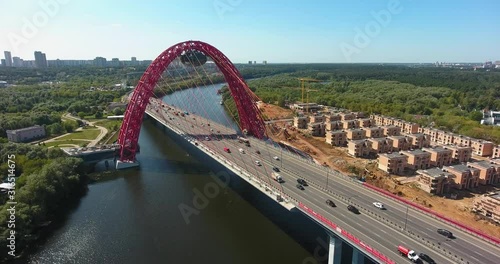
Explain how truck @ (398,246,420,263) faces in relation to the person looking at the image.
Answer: facing the viewer and to the right of the viewer

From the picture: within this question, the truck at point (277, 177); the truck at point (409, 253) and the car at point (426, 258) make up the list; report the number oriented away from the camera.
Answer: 0

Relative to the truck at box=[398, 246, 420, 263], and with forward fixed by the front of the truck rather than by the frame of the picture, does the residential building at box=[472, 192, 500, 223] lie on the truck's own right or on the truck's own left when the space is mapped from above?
on the truck's own left

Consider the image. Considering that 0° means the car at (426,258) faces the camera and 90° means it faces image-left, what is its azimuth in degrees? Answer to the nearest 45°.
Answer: approximately 315°

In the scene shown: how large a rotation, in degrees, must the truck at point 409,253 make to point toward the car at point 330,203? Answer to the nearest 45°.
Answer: approximately 180°

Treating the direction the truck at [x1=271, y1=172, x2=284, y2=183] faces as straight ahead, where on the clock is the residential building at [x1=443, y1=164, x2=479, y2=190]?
The residential building is roughly at 10 o'clock from the truck.

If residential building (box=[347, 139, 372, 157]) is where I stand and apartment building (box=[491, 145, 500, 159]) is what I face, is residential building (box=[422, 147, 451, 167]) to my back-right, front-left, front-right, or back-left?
front-right

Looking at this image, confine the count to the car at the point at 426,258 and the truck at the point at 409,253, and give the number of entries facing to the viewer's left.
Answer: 0

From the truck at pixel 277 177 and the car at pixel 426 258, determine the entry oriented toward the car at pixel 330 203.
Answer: the truck

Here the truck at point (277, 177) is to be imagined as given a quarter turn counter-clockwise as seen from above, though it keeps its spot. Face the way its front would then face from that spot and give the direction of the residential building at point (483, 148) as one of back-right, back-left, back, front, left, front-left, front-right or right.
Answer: front

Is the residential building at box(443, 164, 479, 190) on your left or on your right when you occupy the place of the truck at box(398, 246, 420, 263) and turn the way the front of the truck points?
on your left

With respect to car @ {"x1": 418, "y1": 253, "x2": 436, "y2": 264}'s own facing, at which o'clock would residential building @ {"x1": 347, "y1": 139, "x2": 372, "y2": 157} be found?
The residential building is roughly at 7 o'clock from the car.

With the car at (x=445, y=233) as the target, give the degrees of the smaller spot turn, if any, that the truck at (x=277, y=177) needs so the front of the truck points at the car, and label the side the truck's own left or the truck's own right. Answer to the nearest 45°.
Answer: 0° — it already faces it

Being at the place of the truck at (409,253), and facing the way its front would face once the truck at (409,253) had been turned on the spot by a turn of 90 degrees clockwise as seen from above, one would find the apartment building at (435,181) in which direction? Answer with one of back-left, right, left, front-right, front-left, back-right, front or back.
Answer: back-right
